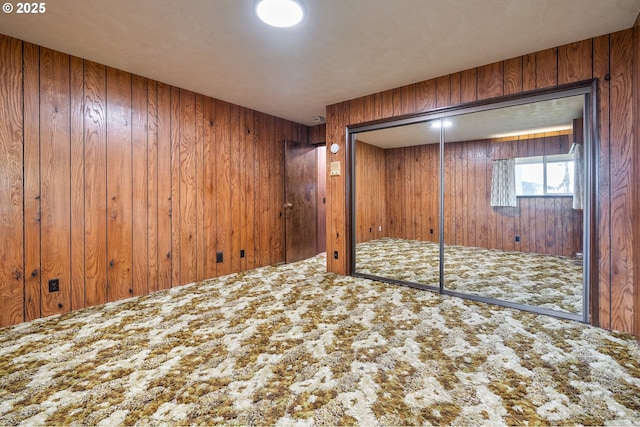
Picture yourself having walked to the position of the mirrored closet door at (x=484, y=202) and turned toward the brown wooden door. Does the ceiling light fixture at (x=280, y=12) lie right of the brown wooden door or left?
left

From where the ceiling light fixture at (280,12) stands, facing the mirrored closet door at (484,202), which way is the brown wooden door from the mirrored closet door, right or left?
left

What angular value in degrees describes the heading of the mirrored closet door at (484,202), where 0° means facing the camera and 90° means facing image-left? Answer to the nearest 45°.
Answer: approximately 45°
